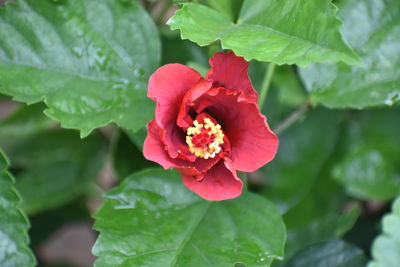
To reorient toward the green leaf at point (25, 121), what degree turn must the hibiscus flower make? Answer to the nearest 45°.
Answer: approximately 135° to its right

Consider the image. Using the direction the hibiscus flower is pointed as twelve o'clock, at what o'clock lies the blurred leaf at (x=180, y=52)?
The blurred leaf is roughly at 6 o'clock from the hibiscus flower.

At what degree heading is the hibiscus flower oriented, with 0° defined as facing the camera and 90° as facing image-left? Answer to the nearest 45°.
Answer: approximately 0°
